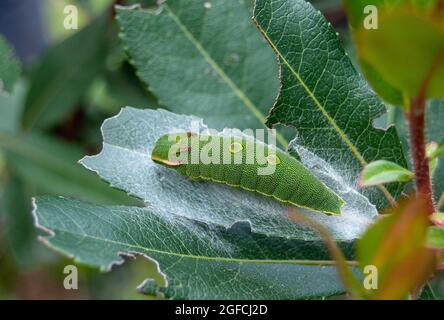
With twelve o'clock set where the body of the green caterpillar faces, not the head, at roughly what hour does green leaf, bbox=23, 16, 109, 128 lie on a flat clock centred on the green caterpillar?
The green leaf is roughly at 2 o'clock from the green caterpillar.

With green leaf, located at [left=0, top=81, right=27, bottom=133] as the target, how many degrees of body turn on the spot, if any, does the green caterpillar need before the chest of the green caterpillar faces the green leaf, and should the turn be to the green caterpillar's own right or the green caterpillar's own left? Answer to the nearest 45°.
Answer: approximately 45° to the green caterpillar's own right

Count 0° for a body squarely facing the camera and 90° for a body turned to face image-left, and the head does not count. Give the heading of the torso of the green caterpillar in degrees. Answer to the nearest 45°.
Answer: approximately 90°
